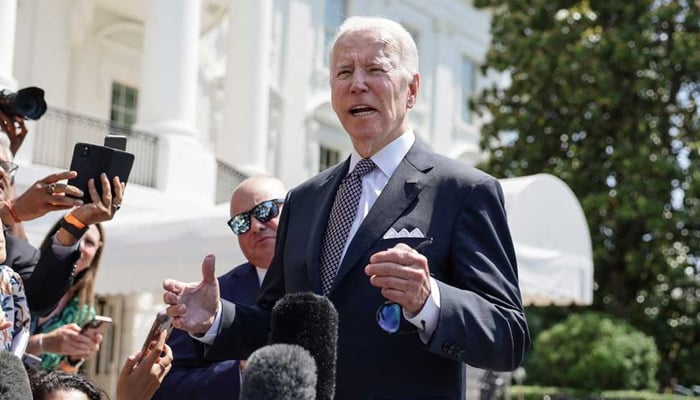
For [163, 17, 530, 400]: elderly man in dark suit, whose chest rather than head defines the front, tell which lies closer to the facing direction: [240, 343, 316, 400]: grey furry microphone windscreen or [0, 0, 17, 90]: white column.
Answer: the grey furry microphone windscreen

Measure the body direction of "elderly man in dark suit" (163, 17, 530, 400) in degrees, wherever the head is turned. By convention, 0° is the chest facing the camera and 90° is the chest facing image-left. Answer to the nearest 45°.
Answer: approximately 45°

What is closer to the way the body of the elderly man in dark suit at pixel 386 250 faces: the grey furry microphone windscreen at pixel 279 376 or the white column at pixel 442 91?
the grey furry microphone windscreen

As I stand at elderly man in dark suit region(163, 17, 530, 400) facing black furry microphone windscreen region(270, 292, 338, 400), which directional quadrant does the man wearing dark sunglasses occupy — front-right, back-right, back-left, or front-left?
back-right

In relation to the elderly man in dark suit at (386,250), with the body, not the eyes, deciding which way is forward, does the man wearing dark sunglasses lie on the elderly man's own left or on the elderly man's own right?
on the elderly man's own right

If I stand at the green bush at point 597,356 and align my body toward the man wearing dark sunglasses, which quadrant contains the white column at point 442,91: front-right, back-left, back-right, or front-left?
back-right

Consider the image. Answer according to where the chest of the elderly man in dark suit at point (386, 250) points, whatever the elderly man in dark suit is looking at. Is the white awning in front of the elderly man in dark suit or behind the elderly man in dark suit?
behind

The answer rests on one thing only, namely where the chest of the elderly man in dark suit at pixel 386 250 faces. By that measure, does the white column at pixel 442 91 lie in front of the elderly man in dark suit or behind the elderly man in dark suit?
behind

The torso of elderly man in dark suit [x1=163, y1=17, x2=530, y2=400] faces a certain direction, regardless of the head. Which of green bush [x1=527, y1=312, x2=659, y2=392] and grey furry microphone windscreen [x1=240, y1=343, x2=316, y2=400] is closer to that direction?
the grey furry microphone windscreen

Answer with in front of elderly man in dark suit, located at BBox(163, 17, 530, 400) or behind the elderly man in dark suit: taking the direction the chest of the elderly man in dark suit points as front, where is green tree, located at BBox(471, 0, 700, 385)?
behind

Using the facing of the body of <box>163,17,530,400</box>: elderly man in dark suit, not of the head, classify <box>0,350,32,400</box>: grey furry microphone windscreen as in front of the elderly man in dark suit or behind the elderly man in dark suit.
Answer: in front
